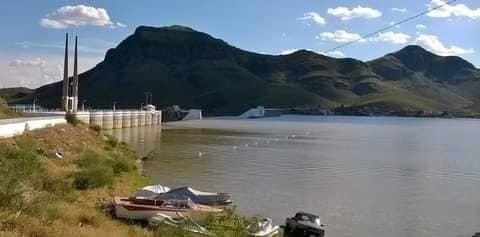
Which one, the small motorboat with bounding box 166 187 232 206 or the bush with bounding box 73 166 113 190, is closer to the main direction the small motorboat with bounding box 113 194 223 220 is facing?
the small motorboat

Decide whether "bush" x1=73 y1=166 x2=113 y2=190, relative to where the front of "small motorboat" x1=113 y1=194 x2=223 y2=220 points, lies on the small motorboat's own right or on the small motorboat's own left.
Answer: on the small motorboat's own left

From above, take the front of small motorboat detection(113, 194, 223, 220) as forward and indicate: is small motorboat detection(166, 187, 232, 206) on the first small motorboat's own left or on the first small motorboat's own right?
on the first small motorboat's own left

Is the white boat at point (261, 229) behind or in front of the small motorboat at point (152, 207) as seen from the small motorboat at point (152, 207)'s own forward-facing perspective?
in front

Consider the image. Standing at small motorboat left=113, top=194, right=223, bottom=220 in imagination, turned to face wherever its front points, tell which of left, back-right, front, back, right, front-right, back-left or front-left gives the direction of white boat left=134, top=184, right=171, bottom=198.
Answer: left

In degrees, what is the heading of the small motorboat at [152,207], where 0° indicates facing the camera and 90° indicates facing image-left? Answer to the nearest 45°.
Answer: approximately 270°
